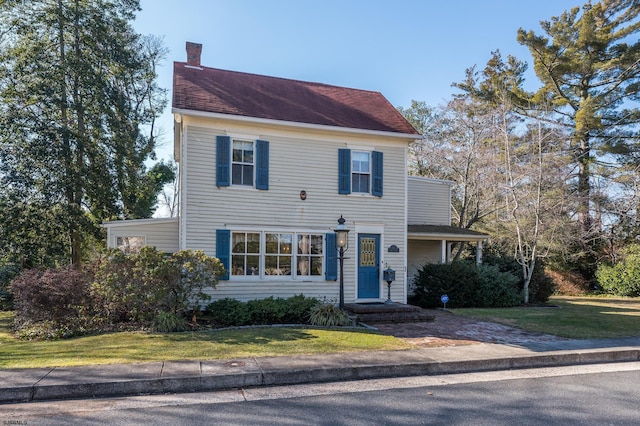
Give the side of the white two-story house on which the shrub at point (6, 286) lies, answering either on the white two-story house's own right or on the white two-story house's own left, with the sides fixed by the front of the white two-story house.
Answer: on the white two-story house's own right

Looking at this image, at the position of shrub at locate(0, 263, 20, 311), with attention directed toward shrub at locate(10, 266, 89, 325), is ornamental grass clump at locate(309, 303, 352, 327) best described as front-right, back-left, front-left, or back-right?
front-left

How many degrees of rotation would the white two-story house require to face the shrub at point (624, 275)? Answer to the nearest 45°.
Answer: approximately 135° to its left

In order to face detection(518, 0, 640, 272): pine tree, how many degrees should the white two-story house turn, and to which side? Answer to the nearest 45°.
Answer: approximately 135° to its left

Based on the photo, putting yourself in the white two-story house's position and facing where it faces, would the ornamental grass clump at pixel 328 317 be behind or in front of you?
in front

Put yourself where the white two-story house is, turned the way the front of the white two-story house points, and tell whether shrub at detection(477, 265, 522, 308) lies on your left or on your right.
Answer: on your left

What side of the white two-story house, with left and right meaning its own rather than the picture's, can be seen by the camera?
front
